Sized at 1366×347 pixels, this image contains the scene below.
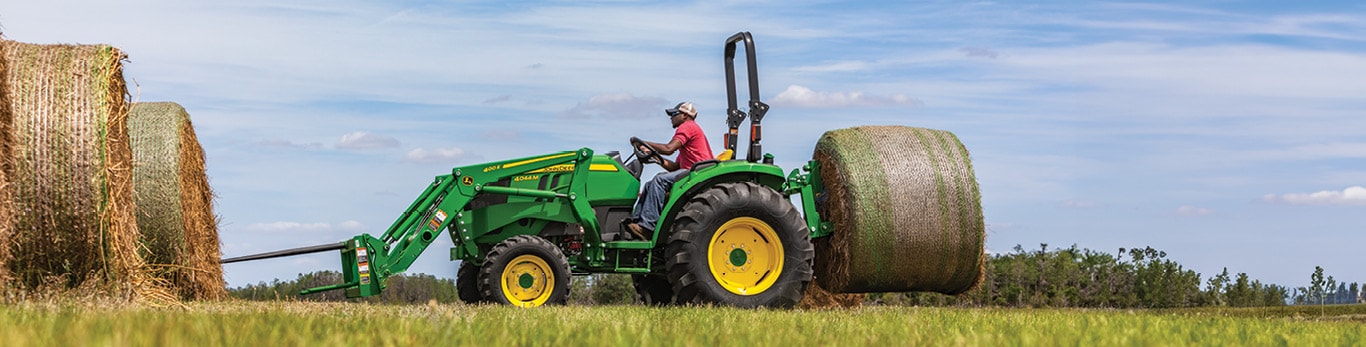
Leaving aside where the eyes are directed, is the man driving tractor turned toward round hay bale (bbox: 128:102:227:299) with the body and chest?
yes

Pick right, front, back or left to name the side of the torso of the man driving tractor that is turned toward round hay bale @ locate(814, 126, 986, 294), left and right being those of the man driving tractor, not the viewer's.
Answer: back

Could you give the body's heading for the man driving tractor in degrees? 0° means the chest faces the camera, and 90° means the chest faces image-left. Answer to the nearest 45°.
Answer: approximately 90°

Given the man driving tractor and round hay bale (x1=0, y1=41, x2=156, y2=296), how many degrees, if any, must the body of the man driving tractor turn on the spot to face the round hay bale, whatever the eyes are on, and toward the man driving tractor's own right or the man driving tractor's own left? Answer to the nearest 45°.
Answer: approximately 45° to the man driving tractor's own left

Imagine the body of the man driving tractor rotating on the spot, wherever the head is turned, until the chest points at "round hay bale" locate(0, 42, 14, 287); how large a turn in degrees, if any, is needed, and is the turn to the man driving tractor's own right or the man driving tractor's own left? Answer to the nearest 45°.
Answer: approximately 45° to the man driving tractor's own left
